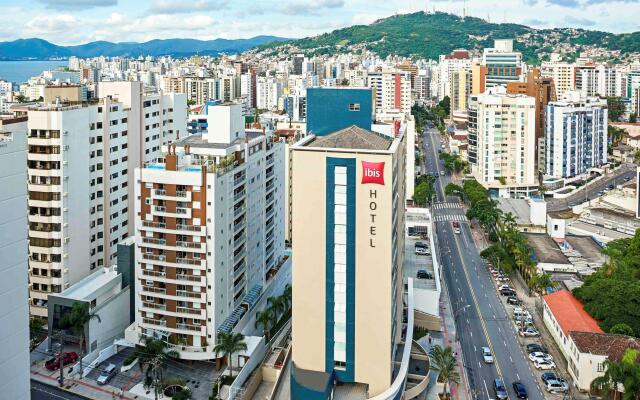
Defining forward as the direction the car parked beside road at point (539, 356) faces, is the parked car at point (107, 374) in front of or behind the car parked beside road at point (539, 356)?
behind

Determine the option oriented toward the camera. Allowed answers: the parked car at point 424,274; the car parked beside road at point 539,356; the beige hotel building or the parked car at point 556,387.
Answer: the beige hotel building

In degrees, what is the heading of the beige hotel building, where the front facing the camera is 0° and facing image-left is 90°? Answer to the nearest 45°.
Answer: approximately 0°
